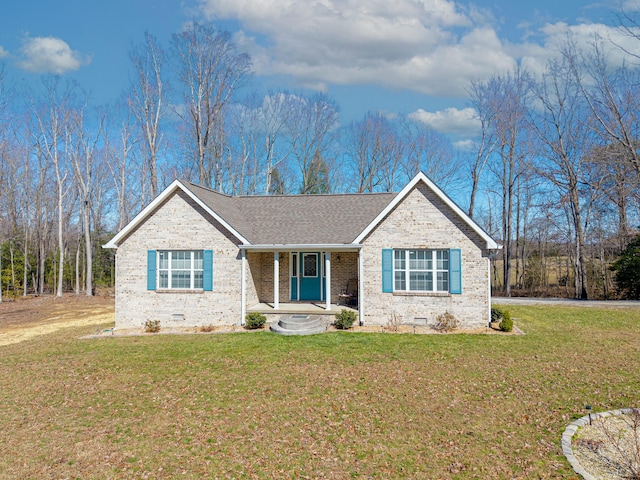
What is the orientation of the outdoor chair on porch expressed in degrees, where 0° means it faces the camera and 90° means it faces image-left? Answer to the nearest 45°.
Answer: approximately 45°

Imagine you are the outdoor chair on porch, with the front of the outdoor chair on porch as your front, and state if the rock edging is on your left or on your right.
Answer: on your left

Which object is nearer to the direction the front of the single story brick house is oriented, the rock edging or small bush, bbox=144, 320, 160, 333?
the rock edging

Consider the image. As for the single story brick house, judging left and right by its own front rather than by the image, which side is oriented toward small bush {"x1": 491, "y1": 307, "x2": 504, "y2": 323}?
left

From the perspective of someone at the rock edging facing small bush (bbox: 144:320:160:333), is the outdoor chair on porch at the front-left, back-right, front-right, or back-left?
front-right

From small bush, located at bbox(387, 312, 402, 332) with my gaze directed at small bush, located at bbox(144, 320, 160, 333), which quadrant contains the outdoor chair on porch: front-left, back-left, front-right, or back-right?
front-right

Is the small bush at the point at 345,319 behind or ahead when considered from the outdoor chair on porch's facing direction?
ahead

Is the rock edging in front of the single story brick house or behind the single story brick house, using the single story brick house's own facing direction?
in front

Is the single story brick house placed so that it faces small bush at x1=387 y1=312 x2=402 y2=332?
no

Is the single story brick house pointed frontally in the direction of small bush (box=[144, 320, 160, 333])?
no

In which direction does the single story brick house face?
toward the camera
